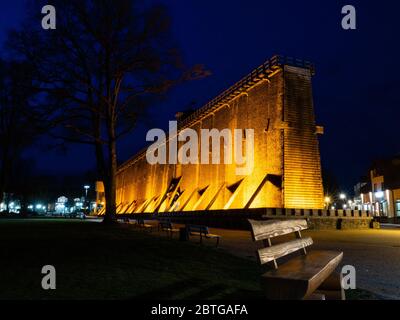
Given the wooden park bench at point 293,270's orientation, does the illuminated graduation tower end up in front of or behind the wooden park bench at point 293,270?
behind
